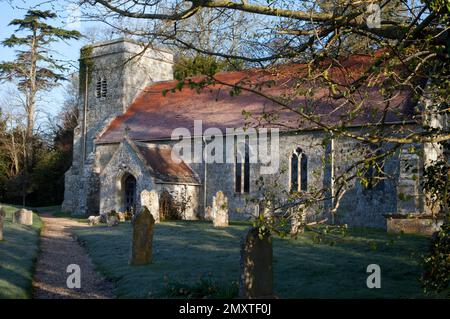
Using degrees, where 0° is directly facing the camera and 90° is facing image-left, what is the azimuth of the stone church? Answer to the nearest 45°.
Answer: approximately 45°
